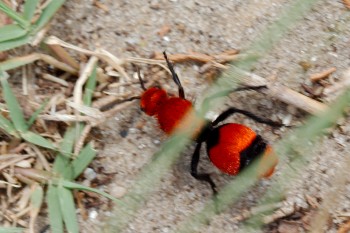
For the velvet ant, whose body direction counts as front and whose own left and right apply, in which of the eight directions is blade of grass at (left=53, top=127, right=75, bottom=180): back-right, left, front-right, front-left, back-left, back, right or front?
front-left

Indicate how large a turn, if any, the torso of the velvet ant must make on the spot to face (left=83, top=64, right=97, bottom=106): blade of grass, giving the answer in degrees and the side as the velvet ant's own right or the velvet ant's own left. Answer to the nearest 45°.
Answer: approximately 45° to the velvet ant's own left

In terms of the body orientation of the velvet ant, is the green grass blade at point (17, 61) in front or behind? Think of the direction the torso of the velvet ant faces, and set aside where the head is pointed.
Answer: in front

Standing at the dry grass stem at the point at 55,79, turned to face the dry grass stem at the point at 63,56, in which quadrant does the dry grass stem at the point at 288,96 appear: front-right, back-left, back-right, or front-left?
front-right

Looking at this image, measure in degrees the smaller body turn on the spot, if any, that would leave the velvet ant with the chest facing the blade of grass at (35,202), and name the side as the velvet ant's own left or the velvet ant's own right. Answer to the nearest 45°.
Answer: approximately 45° to the velvet ant's own left

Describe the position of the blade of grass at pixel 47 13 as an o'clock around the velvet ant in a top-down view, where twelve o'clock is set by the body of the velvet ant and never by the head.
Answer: The blade of grass is roughly at 11 o'clock from the velvet ant.

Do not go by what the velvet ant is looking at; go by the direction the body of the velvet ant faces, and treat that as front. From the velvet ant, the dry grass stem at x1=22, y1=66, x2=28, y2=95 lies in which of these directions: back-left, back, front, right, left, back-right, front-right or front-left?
front-left

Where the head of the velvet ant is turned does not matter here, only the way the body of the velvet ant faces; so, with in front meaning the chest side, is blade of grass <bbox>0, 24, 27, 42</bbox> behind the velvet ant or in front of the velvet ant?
in front

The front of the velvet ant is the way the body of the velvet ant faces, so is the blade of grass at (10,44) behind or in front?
in front

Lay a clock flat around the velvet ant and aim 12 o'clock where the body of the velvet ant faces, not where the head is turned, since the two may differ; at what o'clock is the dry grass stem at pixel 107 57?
The dry grass stem is roughly at 11 o'clock from the velvet ant.

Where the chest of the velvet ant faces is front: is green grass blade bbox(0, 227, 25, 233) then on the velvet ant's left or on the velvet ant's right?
on the velvet ant's left

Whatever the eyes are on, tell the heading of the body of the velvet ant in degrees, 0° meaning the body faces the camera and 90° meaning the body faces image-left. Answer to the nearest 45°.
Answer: approximately 135°
